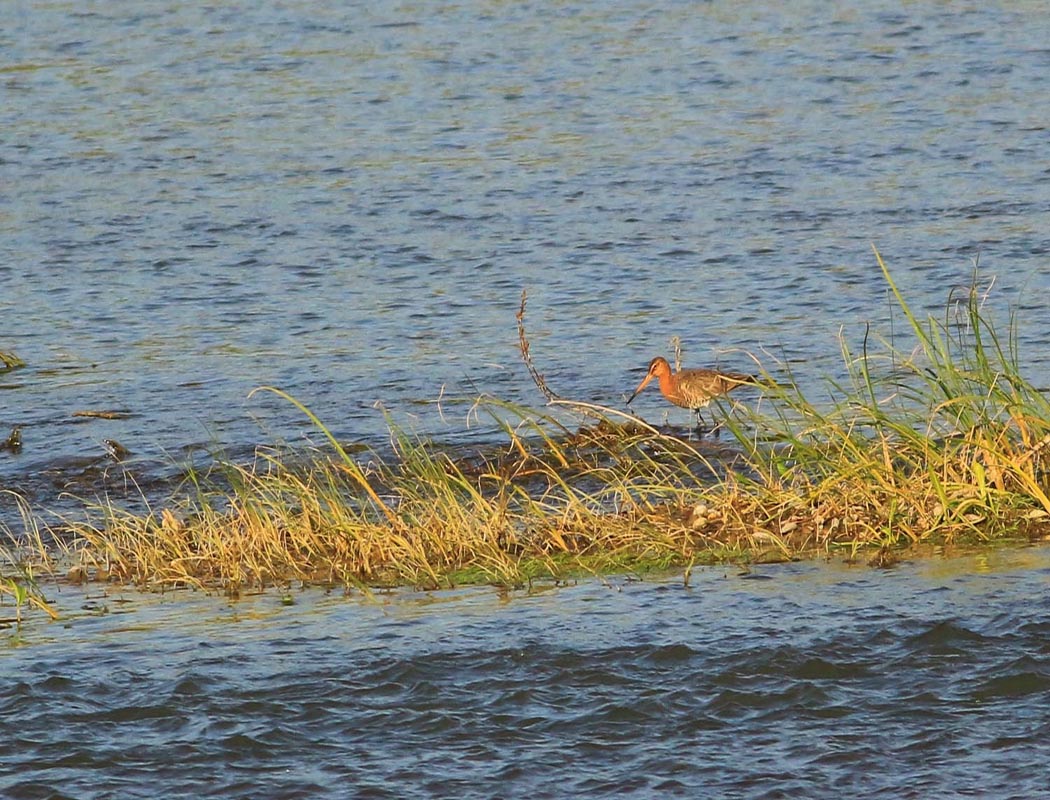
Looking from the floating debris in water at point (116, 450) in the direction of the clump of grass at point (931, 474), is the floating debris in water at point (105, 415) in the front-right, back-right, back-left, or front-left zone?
back-left

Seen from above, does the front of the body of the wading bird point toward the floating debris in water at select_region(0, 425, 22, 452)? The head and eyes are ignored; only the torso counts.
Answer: yes

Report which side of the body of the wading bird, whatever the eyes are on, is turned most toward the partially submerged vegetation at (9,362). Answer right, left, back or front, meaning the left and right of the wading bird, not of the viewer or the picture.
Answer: front

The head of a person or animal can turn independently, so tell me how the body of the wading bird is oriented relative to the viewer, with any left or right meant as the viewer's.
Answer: facing to the left of the viewer

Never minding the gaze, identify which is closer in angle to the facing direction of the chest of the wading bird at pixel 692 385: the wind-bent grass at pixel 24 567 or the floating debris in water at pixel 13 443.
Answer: the floating debris in water

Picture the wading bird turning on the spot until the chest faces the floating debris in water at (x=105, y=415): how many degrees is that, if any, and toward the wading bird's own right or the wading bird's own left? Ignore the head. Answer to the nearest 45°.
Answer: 0° — it already faces it

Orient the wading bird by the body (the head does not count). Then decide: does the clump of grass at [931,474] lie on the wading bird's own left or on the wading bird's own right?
on the wading bird's own left

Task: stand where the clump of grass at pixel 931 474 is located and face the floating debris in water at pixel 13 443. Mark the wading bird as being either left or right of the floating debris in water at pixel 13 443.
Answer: right

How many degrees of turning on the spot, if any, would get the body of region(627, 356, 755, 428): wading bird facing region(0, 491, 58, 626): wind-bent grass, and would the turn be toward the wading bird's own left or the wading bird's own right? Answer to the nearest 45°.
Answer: approximately 45° to the wading bird's own left
